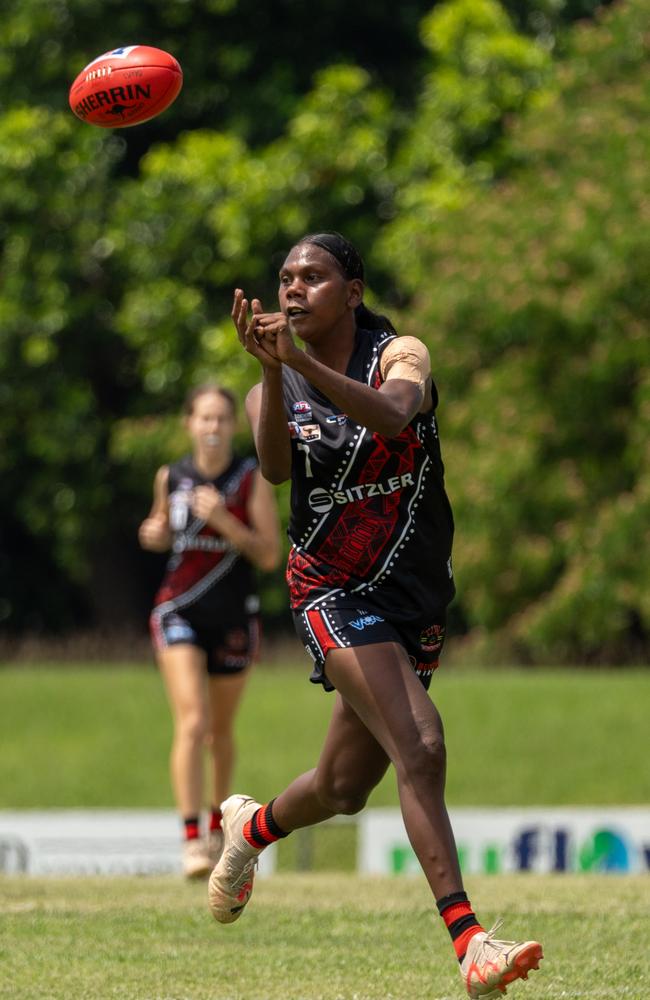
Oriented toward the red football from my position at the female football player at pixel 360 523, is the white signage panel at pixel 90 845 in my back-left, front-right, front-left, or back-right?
front-right

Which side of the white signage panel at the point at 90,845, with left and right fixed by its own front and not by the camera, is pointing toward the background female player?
front

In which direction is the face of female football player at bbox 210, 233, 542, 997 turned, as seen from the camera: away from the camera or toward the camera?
toward the camera

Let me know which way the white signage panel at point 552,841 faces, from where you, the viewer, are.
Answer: facing the viewer

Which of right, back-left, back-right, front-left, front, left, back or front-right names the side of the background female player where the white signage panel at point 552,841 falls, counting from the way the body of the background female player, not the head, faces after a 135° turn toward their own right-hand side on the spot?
right

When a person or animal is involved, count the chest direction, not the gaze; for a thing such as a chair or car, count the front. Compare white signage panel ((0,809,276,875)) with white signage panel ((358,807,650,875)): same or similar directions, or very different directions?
same or similar directions

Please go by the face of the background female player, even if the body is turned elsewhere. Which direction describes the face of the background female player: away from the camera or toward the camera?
toward the camera

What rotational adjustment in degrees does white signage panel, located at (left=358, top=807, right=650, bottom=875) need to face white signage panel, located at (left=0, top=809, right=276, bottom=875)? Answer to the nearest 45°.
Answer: approximately 90° to its right

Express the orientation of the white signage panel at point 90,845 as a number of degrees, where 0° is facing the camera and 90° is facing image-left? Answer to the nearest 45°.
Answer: approximately 0°

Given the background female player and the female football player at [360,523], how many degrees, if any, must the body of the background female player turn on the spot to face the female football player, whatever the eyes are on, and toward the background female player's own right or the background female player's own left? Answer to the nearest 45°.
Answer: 0° — they already face them

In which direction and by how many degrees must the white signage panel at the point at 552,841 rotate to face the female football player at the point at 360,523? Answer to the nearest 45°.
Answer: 0° — it already faces them

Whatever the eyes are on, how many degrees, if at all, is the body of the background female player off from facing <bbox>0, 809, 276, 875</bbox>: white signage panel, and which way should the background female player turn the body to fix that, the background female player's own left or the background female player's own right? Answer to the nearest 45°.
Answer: approximately 180°

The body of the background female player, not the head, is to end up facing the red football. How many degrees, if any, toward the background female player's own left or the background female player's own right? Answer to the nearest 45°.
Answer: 0° — they already face it
